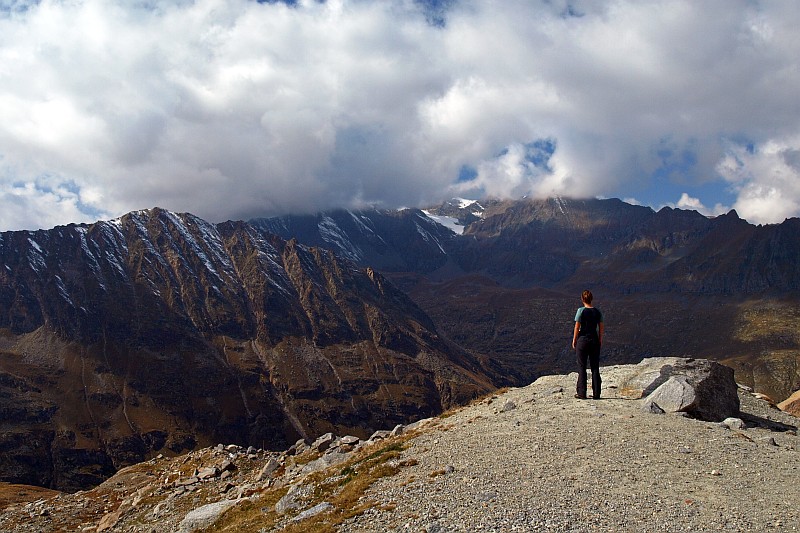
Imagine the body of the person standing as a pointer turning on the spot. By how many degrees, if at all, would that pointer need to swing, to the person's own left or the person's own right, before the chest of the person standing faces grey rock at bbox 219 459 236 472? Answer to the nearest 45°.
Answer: approximately 90° to the person's own left

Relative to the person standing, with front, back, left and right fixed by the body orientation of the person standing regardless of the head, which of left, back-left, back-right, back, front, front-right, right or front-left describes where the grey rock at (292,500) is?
back-left

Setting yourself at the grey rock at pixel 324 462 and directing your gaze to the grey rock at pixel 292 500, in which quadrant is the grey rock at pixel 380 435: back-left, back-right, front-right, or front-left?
back-left

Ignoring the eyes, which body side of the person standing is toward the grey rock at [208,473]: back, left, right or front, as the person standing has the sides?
left

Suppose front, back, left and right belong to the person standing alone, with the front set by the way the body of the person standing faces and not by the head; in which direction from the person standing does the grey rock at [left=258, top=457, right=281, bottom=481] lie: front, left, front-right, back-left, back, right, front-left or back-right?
left

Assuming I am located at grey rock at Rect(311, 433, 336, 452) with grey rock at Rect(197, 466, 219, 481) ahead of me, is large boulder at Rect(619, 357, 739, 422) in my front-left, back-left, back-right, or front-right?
back-left

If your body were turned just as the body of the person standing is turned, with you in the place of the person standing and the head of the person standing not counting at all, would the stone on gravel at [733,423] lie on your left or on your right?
on your right

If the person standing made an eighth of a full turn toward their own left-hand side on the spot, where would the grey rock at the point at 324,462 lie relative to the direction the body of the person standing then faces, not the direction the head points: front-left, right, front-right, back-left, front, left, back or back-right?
front-left

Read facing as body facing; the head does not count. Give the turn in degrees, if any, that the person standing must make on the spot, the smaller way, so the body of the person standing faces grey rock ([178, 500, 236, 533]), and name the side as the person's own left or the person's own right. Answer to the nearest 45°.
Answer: approximately 90° to the person's own left

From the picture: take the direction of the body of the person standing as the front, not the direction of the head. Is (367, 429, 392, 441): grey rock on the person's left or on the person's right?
on the person's left

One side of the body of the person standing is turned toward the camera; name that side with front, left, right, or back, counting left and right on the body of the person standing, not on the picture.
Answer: back

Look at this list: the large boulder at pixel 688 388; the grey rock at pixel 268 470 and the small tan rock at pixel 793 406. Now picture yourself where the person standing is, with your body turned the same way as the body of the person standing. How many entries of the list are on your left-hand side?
1

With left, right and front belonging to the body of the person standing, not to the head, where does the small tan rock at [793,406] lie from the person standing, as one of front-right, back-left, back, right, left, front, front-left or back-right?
front-right
